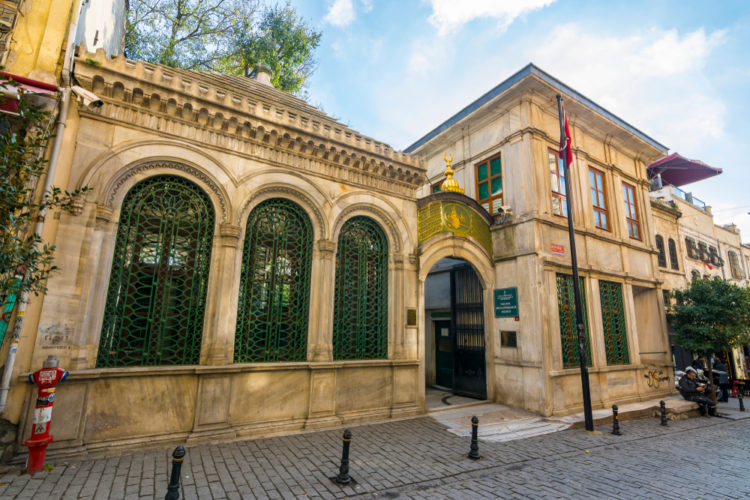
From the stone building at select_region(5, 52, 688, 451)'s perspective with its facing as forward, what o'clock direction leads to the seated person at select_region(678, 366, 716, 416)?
The seated person is roughly at 10 o'clock from the stone building.

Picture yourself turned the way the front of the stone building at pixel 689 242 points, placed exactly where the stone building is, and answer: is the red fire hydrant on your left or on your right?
on your right

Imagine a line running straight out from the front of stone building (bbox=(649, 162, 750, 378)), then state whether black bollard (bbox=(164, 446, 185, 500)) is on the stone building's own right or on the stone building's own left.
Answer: on the stone building's own right

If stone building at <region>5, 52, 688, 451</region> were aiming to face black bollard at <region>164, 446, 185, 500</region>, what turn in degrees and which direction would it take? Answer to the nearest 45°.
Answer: approximately 45° to its right

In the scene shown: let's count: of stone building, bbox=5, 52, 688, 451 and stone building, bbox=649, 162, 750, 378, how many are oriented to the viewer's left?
0

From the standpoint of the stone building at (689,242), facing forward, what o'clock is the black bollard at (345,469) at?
The black bollard is roughly at 2 o'clock from the stone building.

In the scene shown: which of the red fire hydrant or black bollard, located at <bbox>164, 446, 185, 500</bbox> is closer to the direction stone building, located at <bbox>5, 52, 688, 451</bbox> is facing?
the black bollard

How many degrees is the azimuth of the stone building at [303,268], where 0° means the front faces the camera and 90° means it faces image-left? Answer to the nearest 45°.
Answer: approximately 315°

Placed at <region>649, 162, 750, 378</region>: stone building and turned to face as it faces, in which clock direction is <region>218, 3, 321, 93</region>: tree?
The tree is roughly at 3 o'clock from the stone building.

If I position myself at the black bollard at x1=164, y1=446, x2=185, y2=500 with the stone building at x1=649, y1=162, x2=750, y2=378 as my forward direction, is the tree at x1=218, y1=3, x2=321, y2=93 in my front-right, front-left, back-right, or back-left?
front-left

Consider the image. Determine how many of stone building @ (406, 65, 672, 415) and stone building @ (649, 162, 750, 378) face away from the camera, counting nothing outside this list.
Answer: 0
